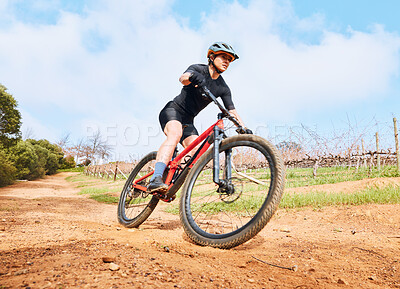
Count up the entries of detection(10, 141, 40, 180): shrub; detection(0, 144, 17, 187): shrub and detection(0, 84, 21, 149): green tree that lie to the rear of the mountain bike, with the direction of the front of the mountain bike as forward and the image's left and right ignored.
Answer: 3

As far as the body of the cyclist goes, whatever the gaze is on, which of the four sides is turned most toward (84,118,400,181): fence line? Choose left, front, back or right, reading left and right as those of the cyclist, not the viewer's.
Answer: left

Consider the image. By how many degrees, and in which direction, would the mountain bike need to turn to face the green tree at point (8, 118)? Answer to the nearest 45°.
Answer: approximately 180°

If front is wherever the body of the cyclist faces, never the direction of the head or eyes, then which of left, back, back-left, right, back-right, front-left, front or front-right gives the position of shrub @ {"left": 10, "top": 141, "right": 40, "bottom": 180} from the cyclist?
back

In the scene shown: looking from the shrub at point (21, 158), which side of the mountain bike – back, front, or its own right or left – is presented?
back

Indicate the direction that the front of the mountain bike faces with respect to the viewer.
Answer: facing the viewer and to the right of the viewer

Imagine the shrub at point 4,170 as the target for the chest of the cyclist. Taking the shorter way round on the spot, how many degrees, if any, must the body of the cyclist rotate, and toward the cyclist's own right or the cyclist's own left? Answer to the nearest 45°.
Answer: approximately 180°

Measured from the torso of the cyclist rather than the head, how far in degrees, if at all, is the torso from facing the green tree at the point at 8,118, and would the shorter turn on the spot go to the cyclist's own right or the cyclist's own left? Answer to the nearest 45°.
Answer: approximately 180°

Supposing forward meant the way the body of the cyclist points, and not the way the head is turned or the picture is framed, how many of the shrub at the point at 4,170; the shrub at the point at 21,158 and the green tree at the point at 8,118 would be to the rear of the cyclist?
3

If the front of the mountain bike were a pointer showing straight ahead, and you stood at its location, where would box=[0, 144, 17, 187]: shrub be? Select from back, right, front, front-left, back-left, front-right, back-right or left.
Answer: back
